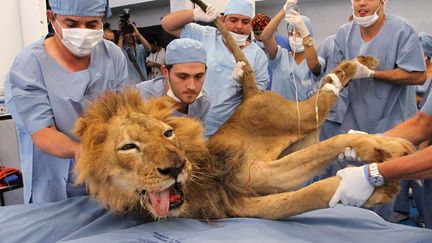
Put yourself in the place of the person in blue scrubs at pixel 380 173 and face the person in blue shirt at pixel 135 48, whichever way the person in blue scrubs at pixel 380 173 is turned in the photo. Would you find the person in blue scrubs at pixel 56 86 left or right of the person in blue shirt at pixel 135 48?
left

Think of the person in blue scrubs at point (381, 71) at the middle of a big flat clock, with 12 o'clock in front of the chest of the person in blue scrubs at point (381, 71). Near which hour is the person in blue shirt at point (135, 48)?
the person in blue shirt at point (135, 48) is roughly at 3 o'clock from the person in blue scrubs at point (381, 71).

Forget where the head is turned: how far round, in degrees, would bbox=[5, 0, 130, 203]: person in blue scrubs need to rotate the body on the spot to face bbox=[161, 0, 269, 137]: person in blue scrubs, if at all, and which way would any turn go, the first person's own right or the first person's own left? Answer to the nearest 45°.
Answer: approximately 90° to the first person's own left

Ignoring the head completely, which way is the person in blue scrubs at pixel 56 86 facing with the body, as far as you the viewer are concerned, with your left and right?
facing the viewer and to the right of the viewer

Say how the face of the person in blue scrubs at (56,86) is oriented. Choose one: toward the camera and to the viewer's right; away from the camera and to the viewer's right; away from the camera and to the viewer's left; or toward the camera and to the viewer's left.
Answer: toward the camera and to the viewer's right

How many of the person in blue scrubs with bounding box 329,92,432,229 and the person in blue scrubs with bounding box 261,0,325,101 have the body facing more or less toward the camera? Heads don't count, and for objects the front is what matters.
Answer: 1

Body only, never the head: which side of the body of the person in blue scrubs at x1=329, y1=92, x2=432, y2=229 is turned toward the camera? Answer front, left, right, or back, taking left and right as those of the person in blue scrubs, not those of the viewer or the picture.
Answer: left

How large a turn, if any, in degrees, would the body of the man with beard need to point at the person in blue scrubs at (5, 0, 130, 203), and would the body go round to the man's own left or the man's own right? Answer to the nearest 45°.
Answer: approximately 90° to the man's own right

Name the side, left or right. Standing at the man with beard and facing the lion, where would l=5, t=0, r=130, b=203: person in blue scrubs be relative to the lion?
right

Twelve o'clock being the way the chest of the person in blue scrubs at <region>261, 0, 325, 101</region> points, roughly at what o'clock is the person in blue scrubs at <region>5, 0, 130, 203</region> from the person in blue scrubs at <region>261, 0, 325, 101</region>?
the person in blue scrubs at <region>5, 0, 130, 203</region> is roughly at 1 o'clock from the person in blue scrubs at <region>261, 0, 325, 101</region>.

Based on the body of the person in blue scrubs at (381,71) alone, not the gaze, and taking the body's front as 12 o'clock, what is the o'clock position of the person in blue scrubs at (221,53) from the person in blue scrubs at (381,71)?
the person in blue scrubs at (221,53) is roughly at 2 o'clock from the person in blue scrubs at (381,71).

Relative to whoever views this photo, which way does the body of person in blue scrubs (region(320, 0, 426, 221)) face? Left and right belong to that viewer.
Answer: facing the viewer and to the left of the viewer

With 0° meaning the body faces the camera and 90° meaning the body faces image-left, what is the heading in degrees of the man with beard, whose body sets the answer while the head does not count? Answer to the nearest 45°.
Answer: approximately 315°
